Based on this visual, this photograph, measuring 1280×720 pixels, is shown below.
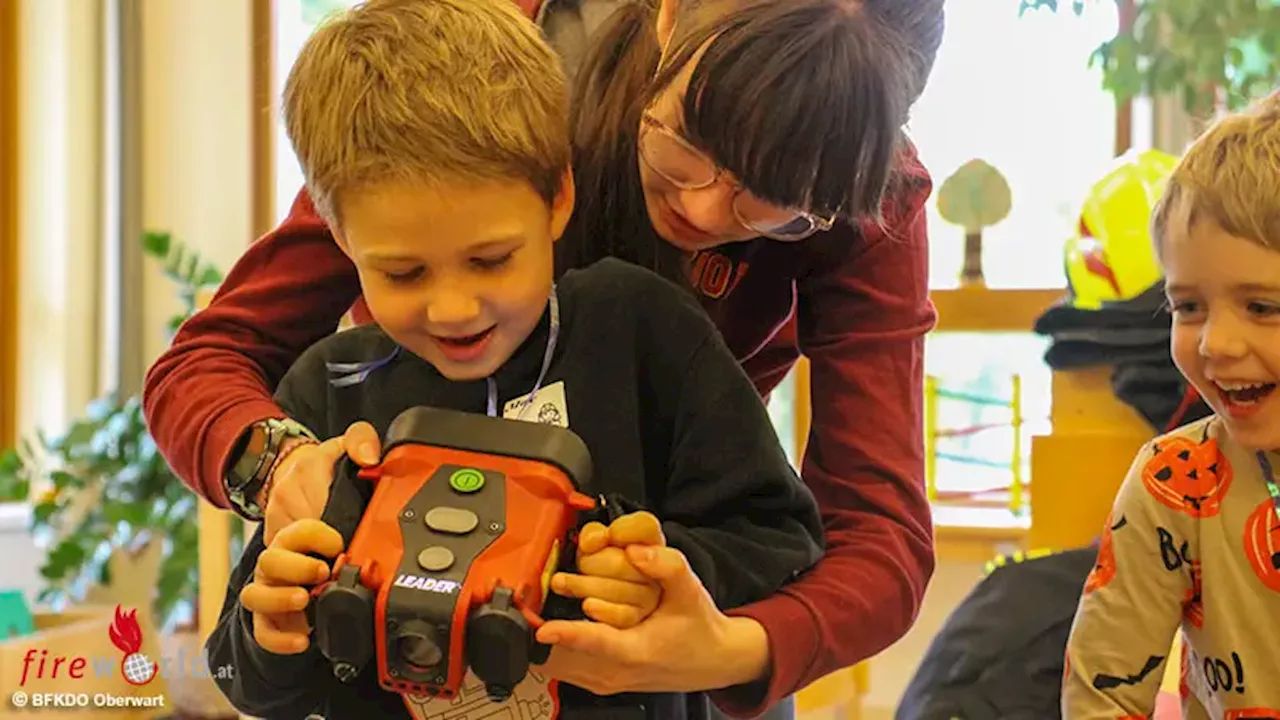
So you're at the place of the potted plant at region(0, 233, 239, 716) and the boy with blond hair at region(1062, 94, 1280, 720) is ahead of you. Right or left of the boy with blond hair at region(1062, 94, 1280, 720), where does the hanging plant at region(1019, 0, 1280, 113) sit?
left

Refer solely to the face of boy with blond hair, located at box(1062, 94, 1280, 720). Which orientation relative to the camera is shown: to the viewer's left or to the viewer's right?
to the viewer's left

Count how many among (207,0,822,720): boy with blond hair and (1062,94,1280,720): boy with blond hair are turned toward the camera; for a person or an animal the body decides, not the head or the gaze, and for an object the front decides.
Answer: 2

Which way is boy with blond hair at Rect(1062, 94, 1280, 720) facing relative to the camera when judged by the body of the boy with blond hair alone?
toward the camera

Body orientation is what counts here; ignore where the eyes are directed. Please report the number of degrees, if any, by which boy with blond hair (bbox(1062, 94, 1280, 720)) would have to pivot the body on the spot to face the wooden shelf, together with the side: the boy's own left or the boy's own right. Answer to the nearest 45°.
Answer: approximately 180°

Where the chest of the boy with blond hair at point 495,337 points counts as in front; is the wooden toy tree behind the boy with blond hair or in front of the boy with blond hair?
behind

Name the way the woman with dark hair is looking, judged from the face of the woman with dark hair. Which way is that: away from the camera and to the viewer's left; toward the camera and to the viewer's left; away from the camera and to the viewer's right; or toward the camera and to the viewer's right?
toward the camera and to the viewer's left
